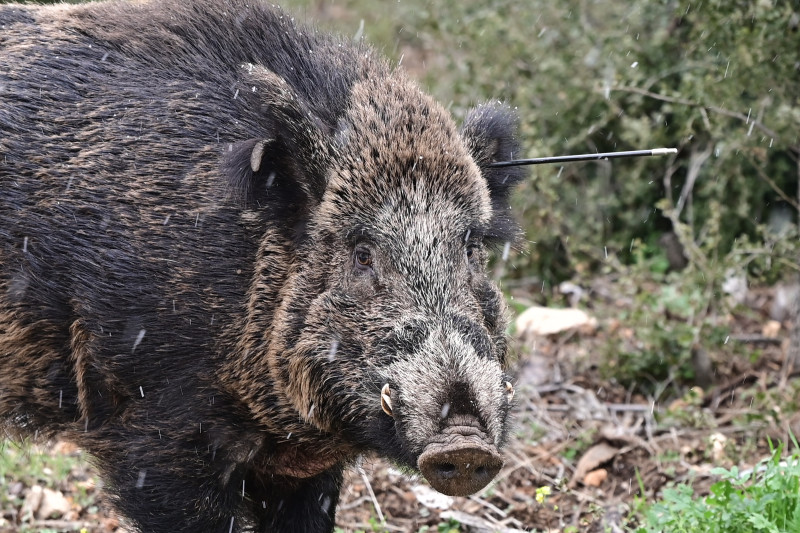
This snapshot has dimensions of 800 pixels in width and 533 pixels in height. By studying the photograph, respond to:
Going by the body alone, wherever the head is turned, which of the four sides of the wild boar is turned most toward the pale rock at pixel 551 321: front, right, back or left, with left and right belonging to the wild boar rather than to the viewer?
left

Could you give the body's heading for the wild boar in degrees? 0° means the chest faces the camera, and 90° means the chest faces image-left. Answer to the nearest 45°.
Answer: approximately 315°

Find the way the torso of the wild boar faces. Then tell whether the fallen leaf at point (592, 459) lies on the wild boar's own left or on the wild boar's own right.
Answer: on the wild boar's own left

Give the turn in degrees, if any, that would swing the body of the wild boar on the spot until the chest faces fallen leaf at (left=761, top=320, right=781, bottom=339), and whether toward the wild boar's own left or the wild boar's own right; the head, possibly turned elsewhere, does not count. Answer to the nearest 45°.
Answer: approximately 90° to the wild boar's own left

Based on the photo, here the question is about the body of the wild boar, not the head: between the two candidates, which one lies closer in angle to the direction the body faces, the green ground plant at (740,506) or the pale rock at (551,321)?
the green ground plant

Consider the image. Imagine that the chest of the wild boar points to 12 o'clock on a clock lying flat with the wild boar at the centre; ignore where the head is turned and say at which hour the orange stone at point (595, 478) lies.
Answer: The orange stone is roughly at 10 o'clock from the wild boar.

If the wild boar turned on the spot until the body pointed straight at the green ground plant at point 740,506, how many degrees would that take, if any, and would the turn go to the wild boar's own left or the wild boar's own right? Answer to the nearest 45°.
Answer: approximately 45° to the wild boar's own left
